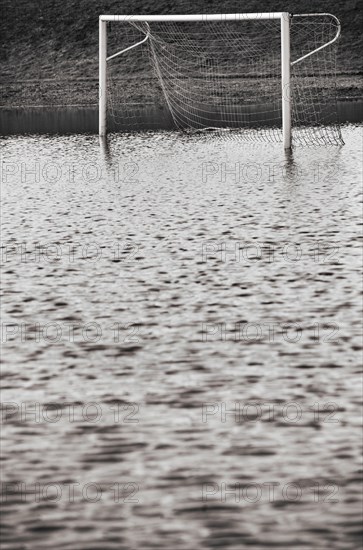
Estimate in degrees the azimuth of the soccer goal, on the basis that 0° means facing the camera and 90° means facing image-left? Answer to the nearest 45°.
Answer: approximately 45°
